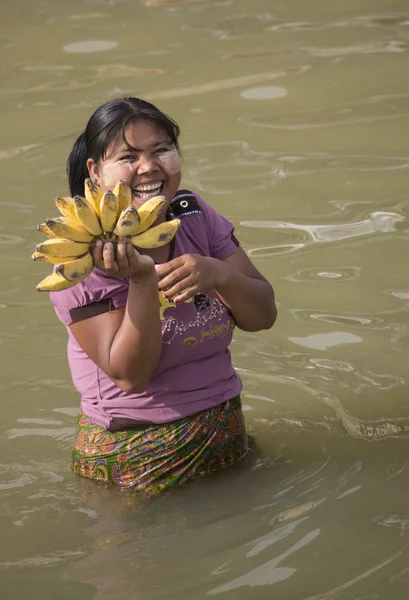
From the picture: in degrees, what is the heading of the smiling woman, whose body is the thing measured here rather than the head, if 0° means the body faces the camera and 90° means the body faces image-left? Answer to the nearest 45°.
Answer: approximately 315°
